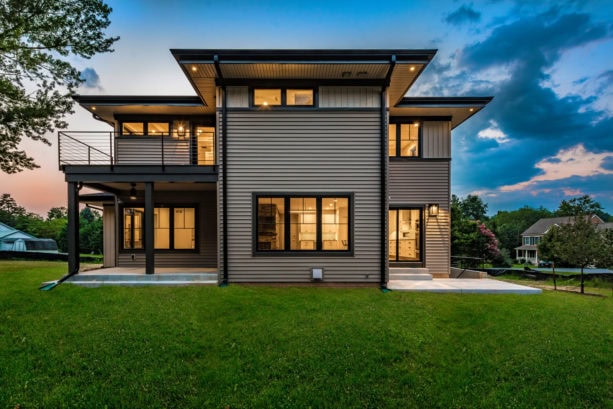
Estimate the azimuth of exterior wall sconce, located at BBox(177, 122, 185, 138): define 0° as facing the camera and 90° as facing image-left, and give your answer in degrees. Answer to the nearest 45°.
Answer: approximately 0°

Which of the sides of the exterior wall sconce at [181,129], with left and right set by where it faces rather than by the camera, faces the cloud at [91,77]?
back

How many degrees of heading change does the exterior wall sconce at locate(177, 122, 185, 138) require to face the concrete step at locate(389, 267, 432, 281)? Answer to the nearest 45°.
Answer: approximately 45° to its left

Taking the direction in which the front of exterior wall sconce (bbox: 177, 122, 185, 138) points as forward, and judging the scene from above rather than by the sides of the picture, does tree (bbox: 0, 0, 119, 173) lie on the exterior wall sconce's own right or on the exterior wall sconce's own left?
on the exterior wall sconce's own right

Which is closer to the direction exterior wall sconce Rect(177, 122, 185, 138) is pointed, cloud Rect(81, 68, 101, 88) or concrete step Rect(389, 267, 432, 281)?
the concrete step

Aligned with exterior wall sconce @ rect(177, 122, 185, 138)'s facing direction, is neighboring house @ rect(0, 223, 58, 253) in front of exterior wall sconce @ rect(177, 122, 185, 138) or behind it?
behind

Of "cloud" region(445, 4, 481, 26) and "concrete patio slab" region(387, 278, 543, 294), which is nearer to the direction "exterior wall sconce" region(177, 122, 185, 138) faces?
the concrete patio slab
